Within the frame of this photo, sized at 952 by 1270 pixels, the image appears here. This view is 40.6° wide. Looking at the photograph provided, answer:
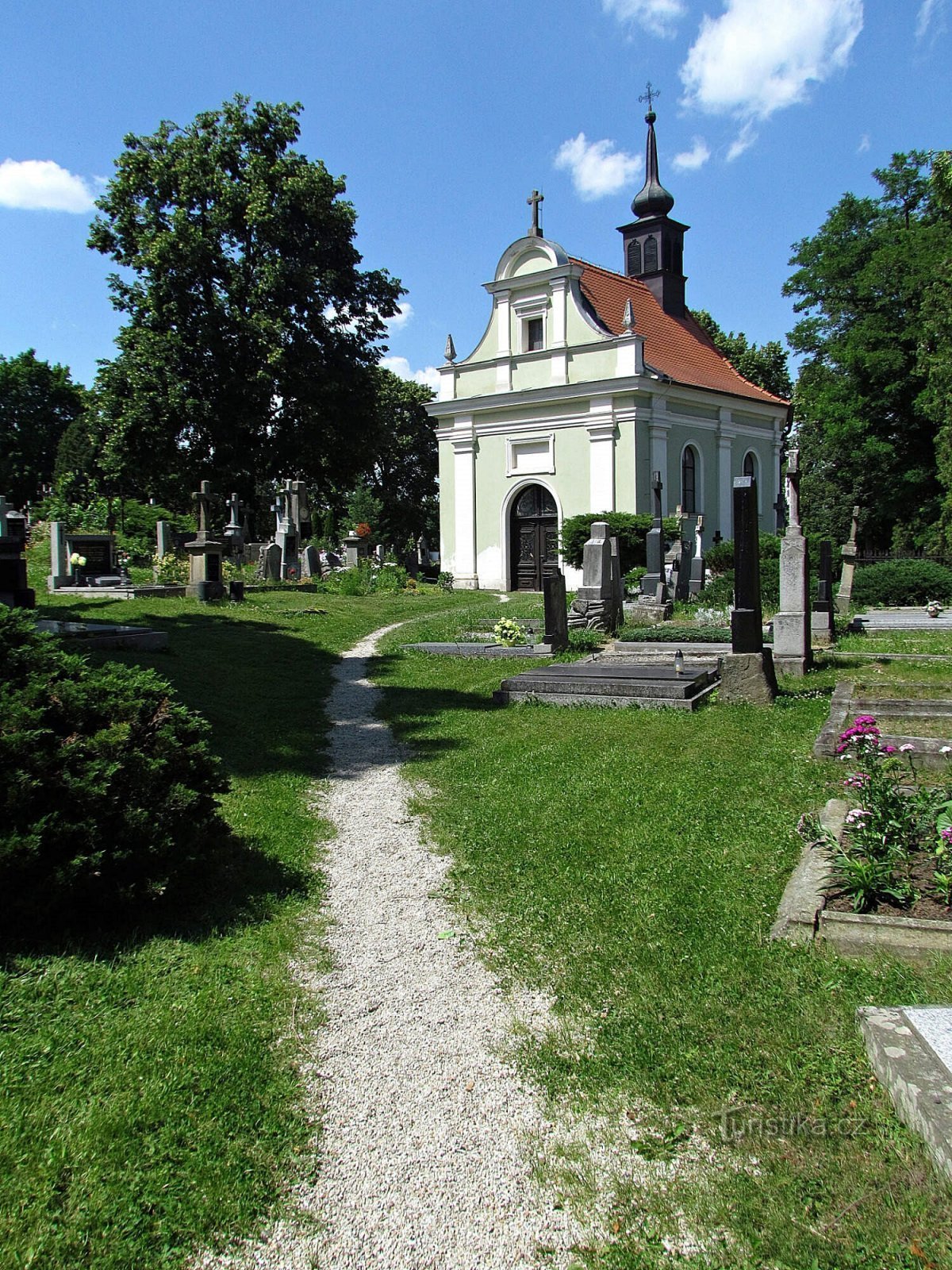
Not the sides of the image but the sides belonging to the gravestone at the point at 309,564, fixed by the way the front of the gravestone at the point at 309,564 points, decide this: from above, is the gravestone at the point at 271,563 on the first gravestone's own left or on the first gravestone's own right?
on the first gravestone's own right

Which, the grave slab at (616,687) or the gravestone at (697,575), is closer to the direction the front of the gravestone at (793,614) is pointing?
the grave slab

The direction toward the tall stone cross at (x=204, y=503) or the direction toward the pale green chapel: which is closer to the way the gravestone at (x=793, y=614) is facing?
the tall stone cross

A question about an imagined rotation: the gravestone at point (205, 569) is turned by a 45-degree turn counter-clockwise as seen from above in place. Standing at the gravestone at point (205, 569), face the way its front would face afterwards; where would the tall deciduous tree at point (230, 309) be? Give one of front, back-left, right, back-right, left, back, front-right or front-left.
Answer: left

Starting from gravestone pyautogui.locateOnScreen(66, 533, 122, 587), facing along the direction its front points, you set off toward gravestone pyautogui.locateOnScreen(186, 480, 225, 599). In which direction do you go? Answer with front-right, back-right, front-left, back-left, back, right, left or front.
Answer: front-left

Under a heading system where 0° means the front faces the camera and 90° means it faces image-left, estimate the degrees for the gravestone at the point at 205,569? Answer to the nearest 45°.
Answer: approximately 315°

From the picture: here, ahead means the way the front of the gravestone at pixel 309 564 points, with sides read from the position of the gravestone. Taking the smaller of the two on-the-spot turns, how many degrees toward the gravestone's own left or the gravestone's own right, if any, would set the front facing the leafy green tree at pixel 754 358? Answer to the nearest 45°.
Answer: approximately 90° to the gravestone's own left

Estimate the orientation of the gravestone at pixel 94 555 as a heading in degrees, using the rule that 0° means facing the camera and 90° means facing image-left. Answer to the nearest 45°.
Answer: approximately 0°

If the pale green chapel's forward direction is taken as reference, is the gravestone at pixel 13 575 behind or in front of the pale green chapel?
in front

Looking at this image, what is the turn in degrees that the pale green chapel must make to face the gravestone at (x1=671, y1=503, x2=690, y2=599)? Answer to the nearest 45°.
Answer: approximately 45° to its left
